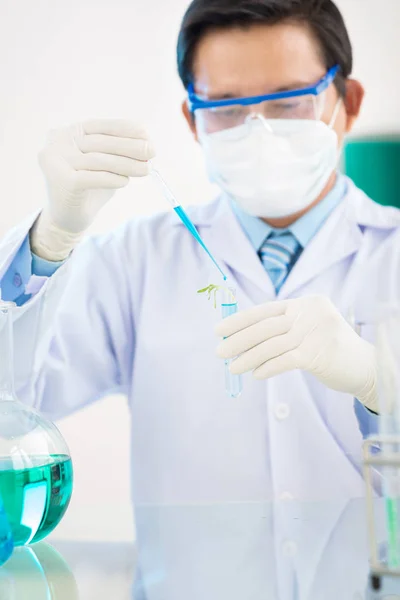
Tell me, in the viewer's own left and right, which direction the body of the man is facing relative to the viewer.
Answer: facing the viewer

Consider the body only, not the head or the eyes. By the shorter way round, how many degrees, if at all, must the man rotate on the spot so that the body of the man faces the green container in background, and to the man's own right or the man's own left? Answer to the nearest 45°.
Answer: approximately 135° to the man's own left

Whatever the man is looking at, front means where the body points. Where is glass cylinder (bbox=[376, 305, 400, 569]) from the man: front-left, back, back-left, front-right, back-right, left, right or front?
front

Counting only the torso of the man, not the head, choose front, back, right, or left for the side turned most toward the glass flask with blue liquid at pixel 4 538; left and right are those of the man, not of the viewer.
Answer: front

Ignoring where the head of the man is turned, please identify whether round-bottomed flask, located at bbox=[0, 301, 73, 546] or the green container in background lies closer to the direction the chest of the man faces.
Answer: the round-bottomed flask

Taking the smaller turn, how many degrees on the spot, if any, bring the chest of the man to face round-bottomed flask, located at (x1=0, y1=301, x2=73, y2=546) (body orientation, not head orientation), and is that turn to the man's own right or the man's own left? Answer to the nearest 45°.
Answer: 0° — they already face it

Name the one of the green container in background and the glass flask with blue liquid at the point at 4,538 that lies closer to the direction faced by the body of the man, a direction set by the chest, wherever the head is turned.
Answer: the glass flask with blue liquid
